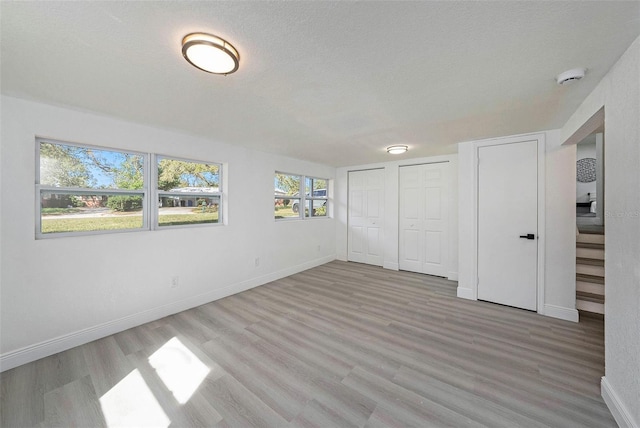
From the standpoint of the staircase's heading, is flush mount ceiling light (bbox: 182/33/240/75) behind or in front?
in front

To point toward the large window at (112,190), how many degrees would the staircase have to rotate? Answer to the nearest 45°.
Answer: approximately 45° to its right

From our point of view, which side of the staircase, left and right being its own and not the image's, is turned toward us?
front

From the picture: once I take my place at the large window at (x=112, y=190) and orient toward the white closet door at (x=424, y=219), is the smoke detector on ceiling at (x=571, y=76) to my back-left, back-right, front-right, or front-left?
front-right

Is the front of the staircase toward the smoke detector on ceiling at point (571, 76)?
yes

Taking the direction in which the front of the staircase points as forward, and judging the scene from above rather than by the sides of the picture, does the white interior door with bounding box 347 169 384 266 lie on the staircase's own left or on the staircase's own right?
on the staircase's own right

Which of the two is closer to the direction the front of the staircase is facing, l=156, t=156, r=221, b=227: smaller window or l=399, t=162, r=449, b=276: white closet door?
the smaller window

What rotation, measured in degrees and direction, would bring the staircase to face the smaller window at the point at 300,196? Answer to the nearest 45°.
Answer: approximately 45° to its right

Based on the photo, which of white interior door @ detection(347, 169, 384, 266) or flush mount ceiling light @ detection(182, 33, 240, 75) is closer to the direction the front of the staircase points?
the flush mount ceiling light

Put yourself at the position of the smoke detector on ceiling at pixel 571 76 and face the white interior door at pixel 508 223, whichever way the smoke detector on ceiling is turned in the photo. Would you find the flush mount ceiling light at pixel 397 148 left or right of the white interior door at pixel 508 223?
left

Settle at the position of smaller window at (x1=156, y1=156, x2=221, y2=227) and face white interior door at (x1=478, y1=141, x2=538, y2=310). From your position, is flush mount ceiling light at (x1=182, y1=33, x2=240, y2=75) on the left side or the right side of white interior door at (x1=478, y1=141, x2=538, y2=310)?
right

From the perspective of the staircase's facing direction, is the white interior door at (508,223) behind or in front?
in front

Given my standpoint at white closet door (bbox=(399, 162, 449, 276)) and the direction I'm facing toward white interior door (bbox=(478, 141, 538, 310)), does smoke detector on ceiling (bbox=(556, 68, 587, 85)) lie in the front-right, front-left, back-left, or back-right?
front-right

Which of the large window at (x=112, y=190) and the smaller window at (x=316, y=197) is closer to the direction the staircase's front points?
the large window

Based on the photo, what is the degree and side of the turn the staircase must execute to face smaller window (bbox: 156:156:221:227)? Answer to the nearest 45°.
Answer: approximately 45° to its right
